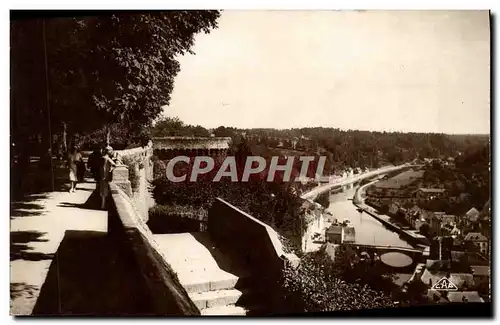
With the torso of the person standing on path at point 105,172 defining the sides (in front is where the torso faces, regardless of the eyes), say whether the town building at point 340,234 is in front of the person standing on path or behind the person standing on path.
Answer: in front

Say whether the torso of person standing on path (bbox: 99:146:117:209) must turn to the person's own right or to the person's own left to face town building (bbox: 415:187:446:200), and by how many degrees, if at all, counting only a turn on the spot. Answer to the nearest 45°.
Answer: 0° — they already face it

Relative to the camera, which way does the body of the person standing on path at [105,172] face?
to the viewer's right

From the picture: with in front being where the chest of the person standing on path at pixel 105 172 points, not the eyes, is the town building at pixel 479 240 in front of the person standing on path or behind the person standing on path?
in front

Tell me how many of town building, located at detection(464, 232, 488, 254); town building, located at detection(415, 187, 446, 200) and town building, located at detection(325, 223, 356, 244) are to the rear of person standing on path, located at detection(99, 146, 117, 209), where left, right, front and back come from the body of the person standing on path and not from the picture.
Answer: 0
